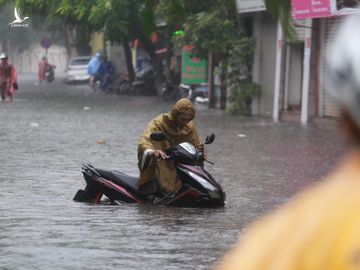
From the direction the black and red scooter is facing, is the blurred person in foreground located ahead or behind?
ahead

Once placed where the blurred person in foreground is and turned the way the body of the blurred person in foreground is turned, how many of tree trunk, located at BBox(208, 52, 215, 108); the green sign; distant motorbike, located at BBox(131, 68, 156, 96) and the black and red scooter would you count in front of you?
4

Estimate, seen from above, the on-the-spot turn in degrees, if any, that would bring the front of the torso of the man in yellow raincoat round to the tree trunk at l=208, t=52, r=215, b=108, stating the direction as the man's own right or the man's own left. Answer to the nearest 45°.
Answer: approximately 135° to the man's own left

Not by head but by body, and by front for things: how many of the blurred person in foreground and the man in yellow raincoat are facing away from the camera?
1

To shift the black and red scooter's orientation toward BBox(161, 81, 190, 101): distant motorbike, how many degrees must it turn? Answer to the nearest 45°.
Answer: approximately 135° to its left

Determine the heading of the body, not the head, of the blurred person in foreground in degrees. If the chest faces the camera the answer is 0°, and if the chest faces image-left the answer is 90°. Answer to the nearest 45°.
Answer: approximately 180°

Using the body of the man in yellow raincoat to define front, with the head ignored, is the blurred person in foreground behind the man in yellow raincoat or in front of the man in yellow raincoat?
in front

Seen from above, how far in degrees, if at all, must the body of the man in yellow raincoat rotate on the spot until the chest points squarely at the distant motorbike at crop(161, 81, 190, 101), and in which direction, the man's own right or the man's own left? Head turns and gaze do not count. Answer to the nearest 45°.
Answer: approximately 135° to the man's own left

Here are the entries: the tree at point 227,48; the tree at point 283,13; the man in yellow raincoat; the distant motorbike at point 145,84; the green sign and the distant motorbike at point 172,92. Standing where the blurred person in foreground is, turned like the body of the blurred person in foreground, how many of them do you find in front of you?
6

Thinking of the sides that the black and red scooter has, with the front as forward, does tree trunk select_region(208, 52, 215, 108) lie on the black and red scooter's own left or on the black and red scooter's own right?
on the black and red scooter's own left

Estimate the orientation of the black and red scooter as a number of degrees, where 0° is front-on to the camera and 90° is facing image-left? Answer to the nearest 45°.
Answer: approximately 315°

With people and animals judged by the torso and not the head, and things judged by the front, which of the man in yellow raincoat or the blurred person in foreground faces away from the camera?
the blurred person in foreground

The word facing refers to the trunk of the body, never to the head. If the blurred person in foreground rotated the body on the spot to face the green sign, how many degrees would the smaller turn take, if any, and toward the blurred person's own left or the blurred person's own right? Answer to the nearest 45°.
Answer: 0° — they already face it

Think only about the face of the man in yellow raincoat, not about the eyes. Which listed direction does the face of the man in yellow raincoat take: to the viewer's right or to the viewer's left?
to the viewer's right
